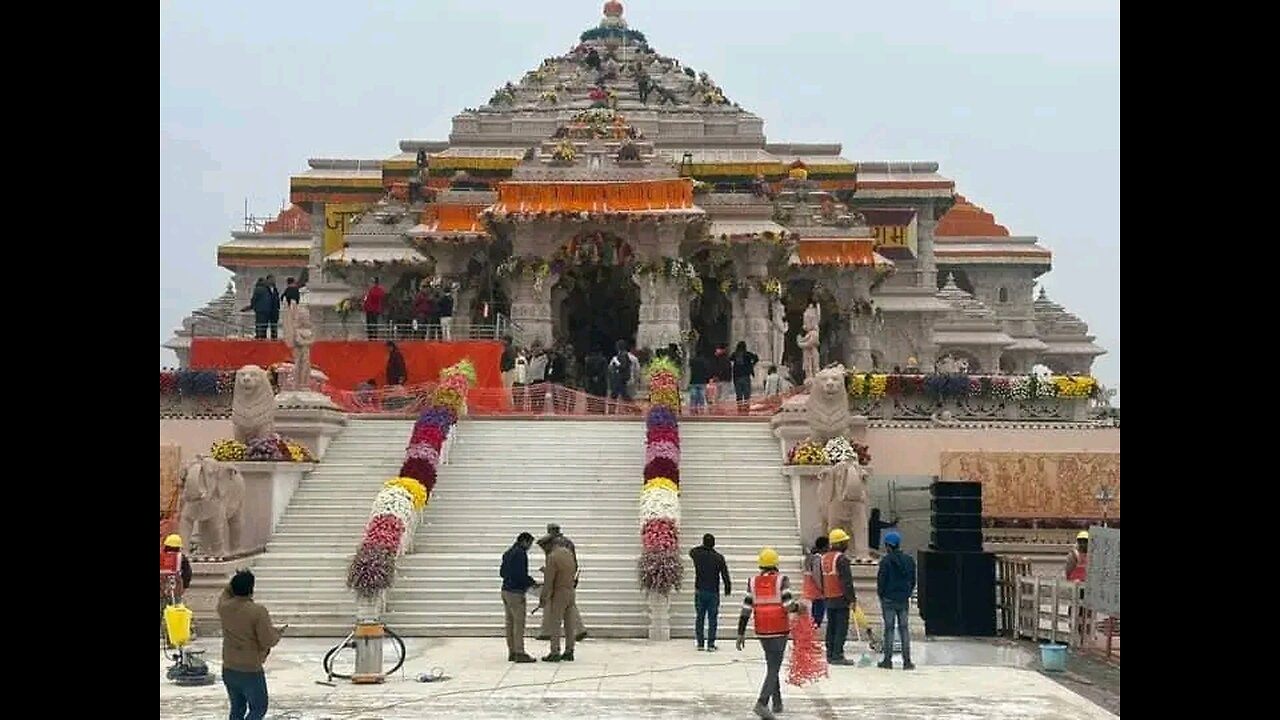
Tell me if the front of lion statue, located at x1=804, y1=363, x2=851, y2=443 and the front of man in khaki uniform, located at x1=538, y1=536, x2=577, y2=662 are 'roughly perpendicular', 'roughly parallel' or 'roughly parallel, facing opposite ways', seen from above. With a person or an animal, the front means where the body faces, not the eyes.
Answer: roughly perpendicular

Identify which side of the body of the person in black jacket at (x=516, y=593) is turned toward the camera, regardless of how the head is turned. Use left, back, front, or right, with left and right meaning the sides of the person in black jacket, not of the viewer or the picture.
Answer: right

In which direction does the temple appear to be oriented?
toward the camera

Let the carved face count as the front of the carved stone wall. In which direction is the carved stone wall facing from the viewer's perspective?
toward the camera

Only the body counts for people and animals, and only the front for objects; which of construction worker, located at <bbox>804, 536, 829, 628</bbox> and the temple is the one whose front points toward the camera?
the temple

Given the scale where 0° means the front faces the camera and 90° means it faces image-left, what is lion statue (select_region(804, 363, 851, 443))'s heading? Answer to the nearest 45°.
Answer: approximately 0°

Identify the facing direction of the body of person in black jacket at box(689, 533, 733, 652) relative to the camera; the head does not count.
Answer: away from the camera

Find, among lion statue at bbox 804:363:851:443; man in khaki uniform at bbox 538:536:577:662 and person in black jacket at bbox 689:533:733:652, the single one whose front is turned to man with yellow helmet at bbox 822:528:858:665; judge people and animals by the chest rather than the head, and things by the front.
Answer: the lion statue

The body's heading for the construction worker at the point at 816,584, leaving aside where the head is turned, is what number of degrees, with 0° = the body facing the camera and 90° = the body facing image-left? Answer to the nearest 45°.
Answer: approximately 270°

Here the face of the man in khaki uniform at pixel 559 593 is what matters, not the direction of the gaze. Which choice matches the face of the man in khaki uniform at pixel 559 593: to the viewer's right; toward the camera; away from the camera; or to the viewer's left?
to the viewer's left

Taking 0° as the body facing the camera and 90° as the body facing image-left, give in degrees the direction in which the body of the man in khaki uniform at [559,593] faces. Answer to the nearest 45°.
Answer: approximately 90°

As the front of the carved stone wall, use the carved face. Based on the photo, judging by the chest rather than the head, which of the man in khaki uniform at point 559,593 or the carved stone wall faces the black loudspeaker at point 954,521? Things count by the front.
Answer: the carved stone wall

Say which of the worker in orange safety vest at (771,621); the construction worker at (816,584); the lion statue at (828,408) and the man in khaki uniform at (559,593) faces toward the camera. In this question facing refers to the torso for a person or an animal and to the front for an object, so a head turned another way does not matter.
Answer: the lion statue

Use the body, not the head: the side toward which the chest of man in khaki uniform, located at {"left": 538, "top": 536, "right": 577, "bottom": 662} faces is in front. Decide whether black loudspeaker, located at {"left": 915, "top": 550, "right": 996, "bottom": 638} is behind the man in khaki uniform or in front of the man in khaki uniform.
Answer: behind
